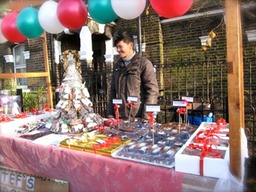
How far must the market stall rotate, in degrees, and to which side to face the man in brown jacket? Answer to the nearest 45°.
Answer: approximately 135° to its right

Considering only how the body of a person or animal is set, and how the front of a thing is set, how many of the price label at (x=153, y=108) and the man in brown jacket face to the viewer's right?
0

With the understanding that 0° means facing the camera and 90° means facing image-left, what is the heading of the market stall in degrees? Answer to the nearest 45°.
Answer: approximately 45°

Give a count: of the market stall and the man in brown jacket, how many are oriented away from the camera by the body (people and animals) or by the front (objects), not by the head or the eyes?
0

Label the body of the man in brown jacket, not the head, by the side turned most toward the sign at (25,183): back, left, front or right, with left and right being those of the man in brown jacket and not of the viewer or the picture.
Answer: front

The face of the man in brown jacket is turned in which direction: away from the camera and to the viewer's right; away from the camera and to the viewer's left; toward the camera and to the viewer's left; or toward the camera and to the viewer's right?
toward the camera and to the viewer's left
